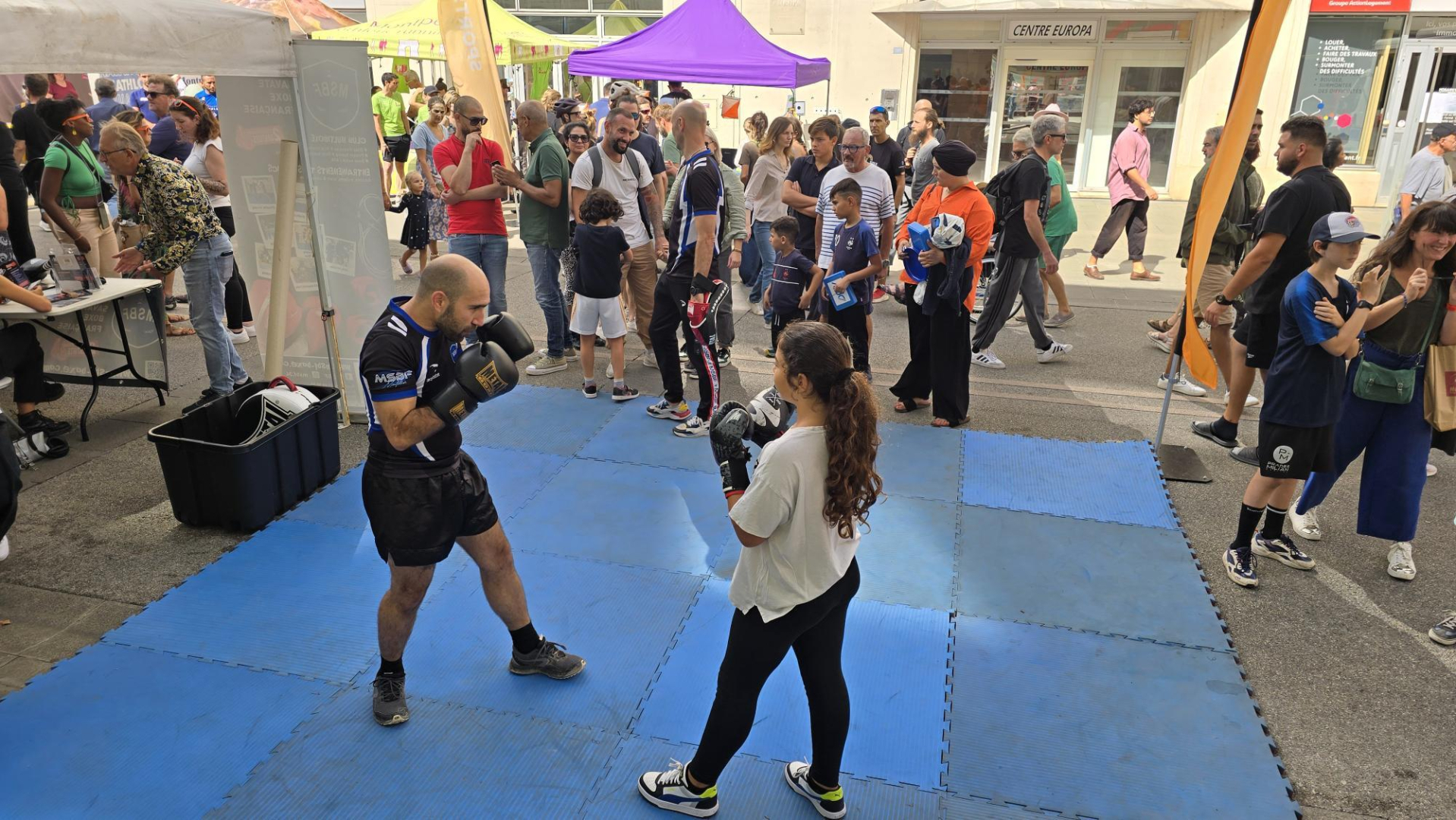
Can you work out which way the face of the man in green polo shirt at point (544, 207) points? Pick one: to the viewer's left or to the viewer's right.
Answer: to the viewer's left

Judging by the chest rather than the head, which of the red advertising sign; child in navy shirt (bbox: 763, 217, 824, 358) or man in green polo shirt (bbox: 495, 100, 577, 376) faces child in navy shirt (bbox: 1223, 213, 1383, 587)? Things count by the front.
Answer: the red advertising sign

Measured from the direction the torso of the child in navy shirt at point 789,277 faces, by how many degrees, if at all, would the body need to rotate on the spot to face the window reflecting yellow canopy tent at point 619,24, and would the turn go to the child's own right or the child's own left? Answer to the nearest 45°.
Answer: approximately 135° to the child's own right

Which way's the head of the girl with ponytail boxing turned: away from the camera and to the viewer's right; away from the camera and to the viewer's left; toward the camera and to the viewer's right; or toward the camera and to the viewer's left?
away from the camera and to the viewer's left

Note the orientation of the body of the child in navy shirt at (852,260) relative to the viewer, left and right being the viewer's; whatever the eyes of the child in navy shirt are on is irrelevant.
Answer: facing the viewer and to the left of the viewer

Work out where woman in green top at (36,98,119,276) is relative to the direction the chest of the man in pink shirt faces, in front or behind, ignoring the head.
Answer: behind

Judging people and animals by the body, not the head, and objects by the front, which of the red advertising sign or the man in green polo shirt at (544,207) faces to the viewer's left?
the man in green polo shirt

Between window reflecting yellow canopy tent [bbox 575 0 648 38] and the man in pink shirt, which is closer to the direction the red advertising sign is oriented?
the man in pink shirt

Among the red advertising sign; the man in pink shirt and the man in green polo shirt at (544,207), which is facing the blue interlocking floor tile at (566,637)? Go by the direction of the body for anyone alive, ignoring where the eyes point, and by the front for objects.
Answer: the red advertising sign

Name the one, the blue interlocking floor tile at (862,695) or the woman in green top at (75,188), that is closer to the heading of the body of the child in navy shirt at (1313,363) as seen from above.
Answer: the blue interlocking floor tile

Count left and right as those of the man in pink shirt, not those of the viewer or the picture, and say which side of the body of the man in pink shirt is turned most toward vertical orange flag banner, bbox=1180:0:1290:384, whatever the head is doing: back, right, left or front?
right

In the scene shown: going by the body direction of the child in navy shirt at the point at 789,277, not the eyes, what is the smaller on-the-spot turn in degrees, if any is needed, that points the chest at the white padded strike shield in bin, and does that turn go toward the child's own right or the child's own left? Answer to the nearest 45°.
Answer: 0° — they already face it

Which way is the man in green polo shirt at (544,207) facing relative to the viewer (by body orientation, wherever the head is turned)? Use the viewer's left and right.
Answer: facing to the left of the viewer
